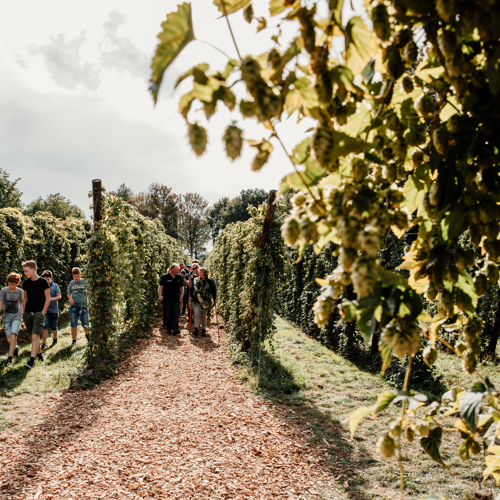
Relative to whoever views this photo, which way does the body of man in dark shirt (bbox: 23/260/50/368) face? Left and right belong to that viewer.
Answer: facing the viewer and to the left of the viewer

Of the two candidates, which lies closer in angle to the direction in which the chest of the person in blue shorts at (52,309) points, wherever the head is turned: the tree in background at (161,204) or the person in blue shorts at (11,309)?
the person in blue shorts

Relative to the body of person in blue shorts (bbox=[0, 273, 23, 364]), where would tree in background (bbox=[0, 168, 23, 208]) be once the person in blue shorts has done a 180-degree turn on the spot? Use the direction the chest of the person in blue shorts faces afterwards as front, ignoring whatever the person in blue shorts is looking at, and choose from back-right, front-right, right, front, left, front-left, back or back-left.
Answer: front

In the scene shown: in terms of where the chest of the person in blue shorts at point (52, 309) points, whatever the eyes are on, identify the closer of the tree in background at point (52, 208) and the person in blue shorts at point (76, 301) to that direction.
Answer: the person in blue shorts

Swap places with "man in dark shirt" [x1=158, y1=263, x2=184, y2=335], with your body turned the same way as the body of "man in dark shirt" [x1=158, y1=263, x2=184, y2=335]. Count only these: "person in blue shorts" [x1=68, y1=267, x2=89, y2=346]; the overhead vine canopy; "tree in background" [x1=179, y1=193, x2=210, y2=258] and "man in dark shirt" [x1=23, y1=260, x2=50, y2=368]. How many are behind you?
1

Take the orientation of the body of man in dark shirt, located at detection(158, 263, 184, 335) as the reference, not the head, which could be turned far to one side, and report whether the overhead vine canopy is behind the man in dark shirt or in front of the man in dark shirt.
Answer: in front

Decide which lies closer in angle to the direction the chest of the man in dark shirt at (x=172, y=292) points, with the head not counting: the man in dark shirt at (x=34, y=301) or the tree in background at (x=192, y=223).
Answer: the man in dark shirt

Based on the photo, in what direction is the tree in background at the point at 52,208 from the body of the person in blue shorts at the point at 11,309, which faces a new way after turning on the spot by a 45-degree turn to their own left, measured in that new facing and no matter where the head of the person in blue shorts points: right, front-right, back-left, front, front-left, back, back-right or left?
back-left

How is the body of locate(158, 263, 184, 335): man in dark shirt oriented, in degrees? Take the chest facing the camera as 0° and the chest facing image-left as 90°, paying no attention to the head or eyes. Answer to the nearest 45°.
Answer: approximately 0°

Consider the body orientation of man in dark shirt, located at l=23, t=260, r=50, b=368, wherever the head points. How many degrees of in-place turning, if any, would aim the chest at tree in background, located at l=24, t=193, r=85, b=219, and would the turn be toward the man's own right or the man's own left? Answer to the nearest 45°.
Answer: approximately 135° to the man's own right
